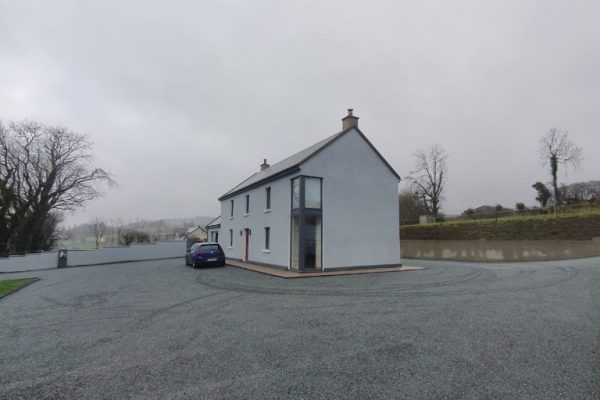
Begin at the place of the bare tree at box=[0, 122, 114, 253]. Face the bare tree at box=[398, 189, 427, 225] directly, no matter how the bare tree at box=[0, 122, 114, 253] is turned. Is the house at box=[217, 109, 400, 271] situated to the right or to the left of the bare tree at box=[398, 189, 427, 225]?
right

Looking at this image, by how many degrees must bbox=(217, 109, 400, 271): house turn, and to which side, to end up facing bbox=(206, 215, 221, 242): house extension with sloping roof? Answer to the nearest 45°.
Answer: approximately 90° to its right

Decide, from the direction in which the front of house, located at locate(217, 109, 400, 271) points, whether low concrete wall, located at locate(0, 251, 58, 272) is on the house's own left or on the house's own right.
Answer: on the house's own right

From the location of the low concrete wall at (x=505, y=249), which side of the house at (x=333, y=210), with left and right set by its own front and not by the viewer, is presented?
back

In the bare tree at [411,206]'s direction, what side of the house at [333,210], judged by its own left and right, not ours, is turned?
back

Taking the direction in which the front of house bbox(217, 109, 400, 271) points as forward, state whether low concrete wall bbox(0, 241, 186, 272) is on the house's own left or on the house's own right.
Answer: on the house's own right

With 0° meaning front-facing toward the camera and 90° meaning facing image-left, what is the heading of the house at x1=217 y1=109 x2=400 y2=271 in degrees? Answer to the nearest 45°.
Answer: approximately 45°
